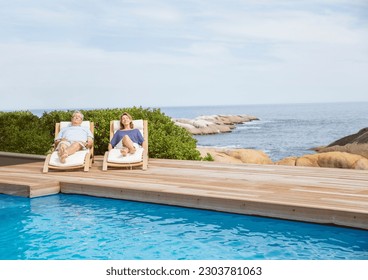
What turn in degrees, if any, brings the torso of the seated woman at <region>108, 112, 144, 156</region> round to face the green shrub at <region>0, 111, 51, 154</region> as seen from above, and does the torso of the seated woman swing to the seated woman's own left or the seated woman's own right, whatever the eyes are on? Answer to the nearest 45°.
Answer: approximately 135° to the seated woman's own right

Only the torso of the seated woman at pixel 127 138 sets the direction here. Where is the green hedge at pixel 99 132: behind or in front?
behind

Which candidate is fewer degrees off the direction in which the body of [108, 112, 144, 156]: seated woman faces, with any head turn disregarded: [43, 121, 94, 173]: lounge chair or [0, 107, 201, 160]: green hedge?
the lounge chair

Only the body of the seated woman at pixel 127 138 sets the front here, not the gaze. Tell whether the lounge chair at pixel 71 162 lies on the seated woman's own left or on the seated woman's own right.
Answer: on the seated woman's own right

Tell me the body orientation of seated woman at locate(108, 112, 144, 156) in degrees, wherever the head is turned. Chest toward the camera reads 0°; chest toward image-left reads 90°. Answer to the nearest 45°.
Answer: approximately 0°

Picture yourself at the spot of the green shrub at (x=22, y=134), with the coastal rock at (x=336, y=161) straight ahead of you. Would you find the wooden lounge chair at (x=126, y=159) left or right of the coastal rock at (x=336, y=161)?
right

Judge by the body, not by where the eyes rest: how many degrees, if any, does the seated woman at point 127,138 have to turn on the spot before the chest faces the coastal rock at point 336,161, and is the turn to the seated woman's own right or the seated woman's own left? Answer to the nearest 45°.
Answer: approximately 135° to the seated woman's own left

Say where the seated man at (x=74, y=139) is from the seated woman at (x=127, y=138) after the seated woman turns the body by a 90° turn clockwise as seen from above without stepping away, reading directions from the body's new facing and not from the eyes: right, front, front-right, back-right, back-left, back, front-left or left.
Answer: front
